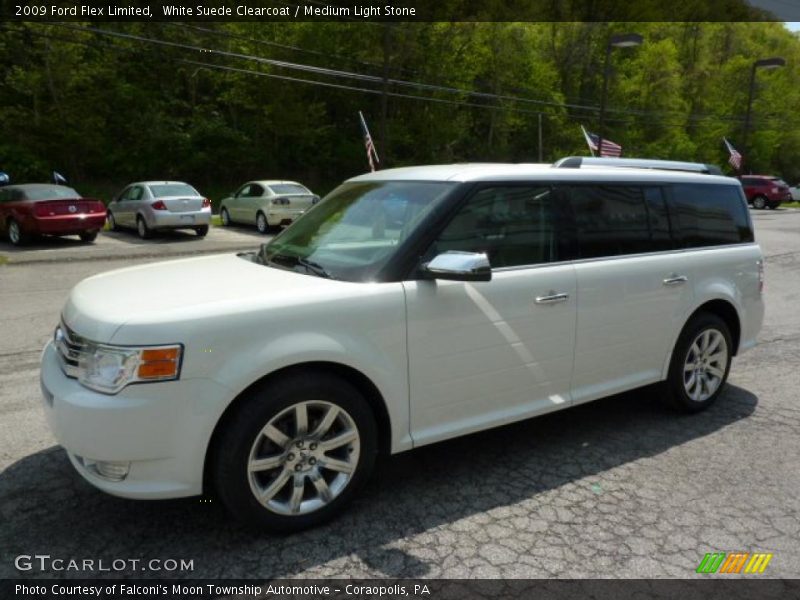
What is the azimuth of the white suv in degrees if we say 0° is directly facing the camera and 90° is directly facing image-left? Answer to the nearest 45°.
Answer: approximately 45°

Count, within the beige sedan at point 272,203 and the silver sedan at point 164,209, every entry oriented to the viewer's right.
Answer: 0

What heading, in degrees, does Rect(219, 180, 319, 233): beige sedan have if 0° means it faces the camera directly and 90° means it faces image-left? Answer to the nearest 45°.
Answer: approximately 135°

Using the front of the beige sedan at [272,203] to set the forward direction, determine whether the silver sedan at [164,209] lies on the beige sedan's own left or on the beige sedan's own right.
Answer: on the beige sedan's own left

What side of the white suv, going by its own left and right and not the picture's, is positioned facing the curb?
right

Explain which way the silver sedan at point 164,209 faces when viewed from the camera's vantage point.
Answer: facing away from the viewer and to the left of the viewer

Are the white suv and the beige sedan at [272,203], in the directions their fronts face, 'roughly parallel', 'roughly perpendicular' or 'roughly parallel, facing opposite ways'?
roughly perpendicular

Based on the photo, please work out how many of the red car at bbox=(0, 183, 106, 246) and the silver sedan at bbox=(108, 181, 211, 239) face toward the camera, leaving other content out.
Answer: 0

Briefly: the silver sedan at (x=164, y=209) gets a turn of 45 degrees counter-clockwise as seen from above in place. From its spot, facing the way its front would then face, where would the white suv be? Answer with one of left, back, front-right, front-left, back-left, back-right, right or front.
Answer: left

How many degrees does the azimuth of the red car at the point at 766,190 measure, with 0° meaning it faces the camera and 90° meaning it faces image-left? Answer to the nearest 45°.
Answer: approximately 135°

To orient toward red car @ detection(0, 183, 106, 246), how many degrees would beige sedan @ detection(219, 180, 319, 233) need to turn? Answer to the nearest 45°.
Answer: approximately 90° to its left
